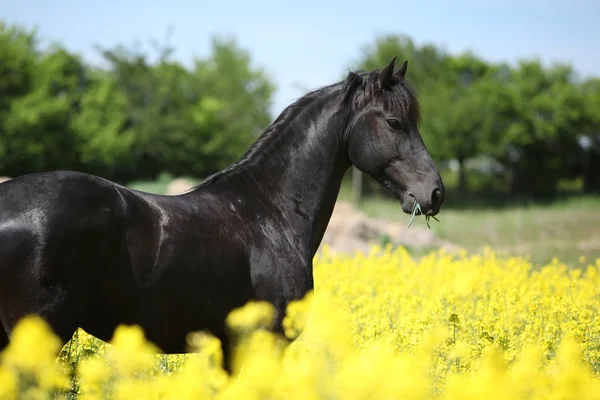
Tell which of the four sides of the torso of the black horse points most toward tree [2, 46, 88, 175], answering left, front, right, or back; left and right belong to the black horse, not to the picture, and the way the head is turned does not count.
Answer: left

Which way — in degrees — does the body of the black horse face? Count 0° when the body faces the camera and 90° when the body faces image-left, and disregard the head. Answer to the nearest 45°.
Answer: approximately 270°
